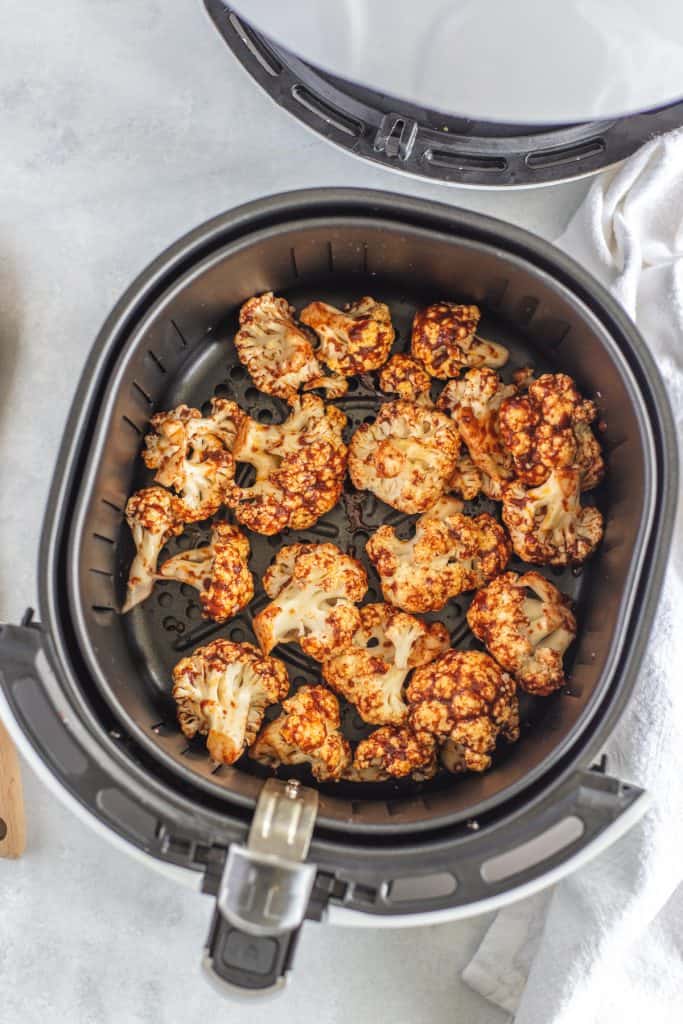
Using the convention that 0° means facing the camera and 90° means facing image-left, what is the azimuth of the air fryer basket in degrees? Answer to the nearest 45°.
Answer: approximately 0°
